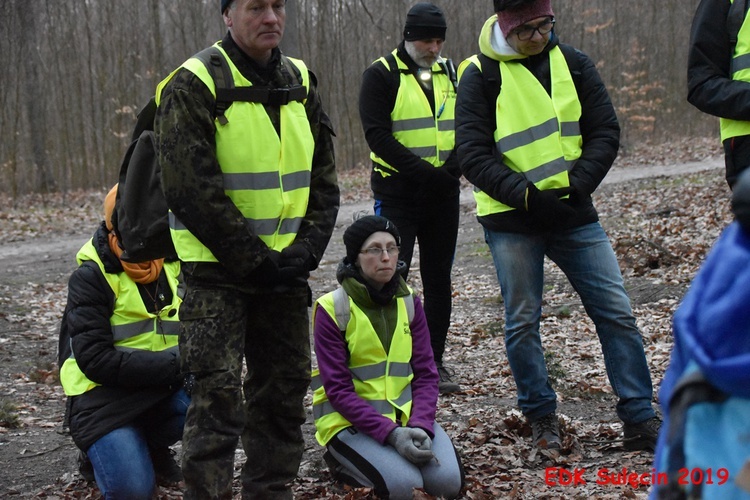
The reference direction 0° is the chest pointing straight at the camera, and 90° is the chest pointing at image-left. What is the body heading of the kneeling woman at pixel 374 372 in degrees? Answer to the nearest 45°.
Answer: approximately 315°

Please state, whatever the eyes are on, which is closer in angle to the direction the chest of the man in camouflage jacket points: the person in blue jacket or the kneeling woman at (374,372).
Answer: the person in blue jacket

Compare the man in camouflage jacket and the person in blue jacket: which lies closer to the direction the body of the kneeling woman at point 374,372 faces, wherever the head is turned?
the person in blue jacket

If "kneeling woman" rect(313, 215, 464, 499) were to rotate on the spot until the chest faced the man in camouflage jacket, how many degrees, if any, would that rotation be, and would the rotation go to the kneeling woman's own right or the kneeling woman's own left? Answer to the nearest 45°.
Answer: approximately 90° to the kneeling woman's own right

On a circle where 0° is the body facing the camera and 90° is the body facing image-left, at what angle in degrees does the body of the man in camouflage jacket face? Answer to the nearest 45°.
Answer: approximately 315°

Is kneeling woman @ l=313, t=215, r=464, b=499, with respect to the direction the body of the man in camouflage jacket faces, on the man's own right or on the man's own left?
on the man's own left
